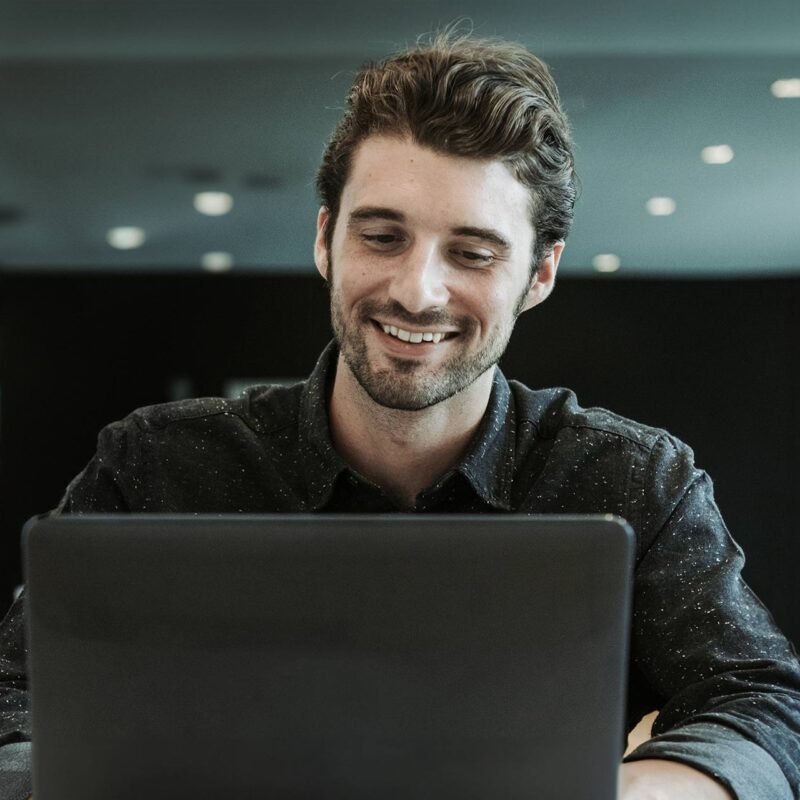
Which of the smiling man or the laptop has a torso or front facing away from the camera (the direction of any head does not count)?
the laptop

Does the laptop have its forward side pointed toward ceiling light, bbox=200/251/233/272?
yes

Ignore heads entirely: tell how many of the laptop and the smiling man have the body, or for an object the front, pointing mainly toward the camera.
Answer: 1

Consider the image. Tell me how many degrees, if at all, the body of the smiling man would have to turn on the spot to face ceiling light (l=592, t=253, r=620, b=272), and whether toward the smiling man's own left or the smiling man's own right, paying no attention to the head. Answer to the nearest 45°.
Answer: approximately 180°

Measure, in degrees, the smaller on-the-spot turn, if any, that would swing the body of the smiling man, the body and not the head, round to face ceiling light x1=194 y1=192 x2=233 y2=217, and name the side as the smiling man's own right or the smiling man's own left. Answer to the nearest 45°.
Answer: approximately 180°

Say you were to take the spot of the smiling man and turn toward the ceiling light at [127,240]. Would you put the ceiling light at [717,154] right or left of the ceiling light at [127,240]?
right

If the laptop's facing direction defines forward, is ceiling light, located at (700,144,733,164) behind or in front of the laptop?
in front

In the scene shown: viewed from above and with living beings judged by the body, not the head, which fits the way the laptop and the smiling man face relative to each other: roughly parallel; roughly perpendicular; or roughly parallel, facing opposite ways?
roughly parallel, facing opposite ways

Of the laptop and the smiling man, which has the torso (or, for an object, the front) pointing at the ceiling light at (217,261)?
the laptop

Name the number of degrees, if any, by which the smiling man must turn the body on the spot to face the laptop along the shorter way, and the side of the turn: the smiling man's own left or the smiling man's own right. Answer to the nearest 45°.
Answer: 0° — they already face it

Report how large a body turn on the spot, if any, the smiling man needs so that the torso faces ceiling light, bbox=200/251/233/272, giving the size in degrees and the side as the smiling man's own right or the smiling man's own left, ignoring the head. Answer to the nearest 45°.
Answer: approximately 180°

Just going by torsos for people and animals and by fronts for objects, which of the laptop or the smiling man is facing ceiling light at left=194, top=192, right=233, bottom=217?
the laptop

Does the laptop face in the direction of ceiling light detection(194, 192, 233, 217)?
yes

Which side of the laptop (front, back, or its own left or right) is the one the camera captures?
back

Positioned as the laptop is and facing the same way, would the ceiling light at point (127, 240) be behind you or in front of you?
in front

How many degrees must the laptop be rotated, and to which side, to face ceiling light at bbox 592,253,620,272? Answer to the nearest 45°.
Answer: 0° — it already faces it

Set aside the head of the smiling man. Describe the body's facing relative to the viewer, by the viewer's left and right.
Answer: facing the viewer
